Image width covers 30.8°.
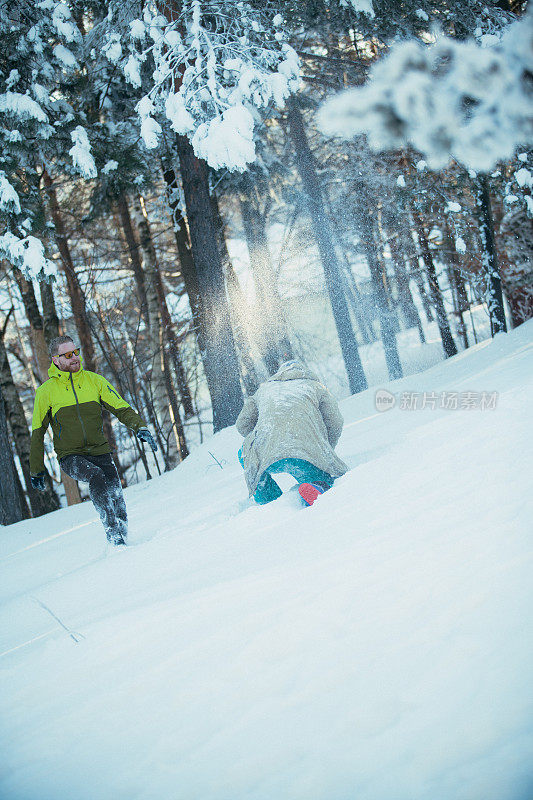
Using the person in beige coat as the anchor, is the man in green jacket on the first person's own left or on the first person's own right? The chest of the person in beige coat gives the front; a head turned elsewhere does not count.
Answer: on the first person's own left

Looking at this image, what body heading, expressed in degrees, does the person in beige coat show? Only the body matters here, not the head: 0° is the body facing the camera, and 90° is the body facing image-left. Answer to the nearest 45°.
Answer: approximately 180°

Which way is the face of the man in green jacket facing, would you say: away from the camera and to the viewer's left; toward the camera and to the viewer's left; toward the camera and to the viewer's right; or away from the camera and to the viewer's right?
toward the camera and to the viewer's right
